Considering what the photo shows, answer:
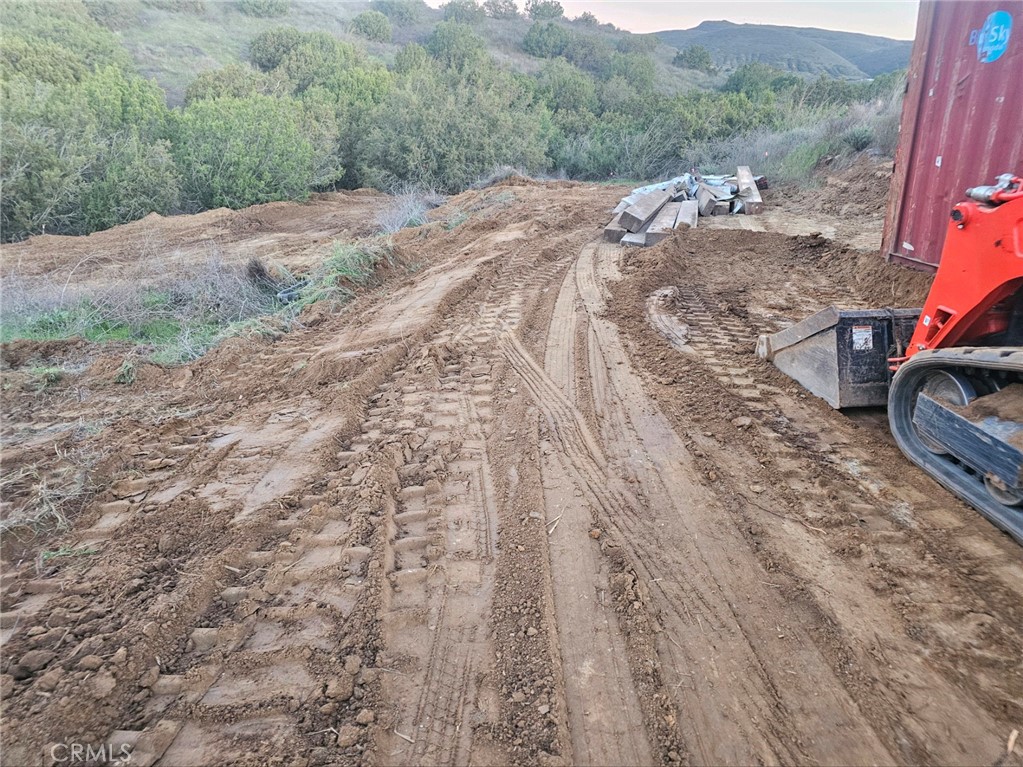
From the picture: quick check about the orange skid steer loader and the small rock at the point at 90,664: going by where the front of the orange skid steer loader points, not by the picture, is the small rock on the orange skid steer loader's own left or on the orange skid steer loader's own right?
on the orange skid steer loader's own left

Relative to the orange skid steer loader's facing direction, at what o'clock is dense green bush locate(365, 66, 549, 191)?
The dense green bush is roughly at 12 o'clock from the orange skid steer loader.

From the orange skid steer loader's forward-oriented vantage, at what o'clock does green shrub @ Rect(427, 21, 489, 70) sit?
The green shrub is roughly at 12 o'clock from the orange skid steer loader.

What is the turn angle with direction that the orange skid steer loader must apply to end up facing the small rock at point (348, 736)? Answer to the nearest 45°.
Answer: approximately 90° to its left

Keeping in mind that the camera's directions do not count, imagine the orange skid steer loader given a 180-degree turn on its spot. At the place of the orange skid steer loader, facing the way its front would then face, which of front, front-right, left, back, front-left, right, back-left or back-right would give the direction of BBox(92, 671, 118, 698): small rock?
right

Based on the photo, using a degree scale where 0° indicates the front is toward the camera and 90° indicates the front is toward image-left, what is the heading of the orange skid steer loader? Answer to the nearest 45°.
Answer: approximately 135°

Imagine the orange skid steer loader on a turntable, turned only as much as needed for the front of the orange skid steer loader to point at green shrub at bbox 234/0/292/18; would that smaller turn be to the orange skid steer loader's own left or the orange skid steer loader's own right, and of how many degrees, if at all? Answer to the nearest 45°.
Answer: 0° — it already faces it

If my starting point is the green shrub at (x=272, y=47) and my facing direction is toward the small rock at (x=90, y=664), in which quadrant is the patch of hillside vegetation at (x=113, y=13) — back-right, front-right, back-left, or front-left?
back-right

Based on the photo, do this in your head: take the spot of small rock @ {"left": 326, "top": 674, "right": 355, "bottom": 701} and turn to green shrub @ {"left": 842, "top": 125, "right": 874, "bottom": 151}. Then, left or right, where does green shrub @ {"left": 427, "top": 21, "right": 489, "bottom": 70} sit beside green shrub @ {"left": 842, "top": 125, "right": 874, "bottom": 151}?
left

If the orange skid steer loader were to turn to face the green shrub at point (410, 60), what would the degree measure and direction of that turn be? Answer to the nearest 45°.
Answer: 0° — it already faces it

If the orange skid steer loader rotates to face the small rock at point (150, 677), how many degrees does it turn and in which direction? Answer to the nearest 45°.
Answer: approximately 90° to its left

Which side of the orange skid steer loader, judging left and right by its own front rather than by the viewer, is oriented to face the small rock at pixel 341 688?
left

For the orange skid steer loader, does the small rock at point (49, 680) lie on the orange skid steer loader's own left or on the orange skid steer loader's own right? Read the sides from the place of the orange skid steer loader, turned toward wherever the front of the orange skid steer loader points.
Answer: on the orange skid steer loader's own left

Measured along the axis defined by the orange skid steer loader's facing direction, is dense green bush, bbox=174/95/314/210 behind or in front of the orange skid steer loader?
in front
